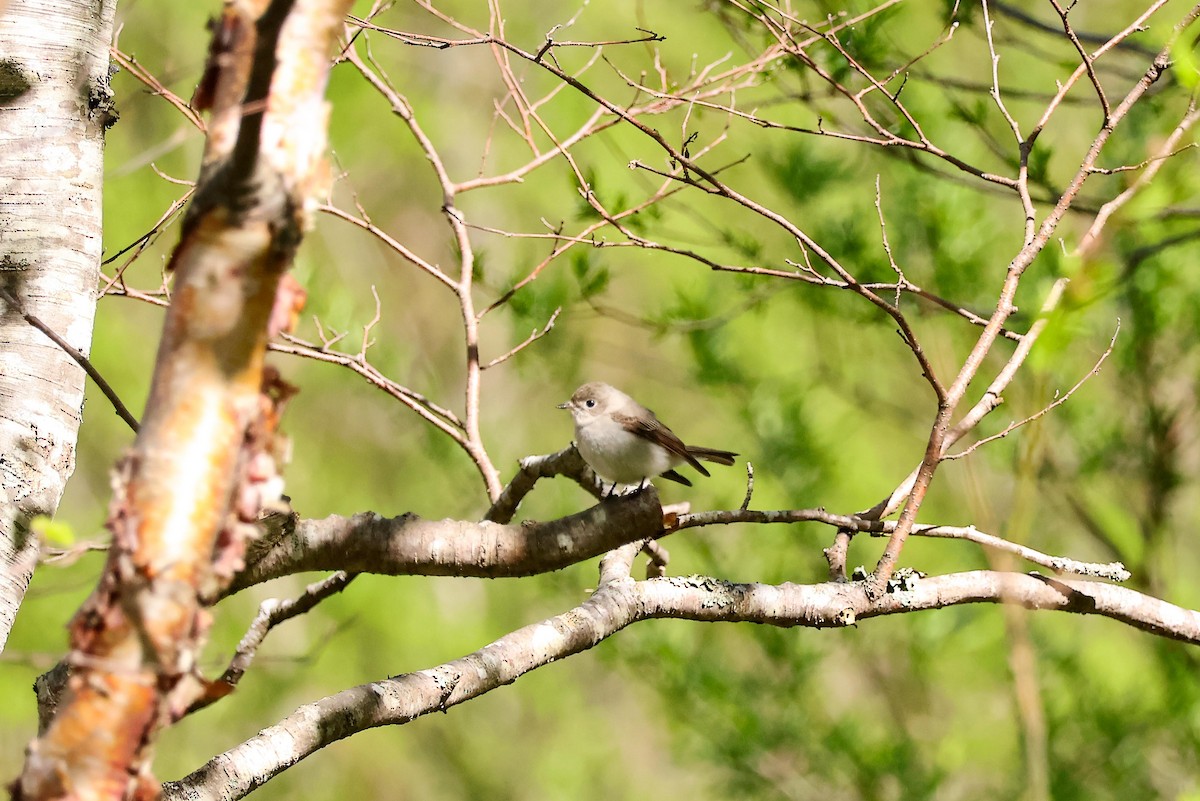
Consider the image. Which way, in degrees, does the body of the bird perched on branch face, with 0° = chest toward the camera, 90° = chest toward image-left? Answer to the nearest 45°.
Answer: approximately 90°
